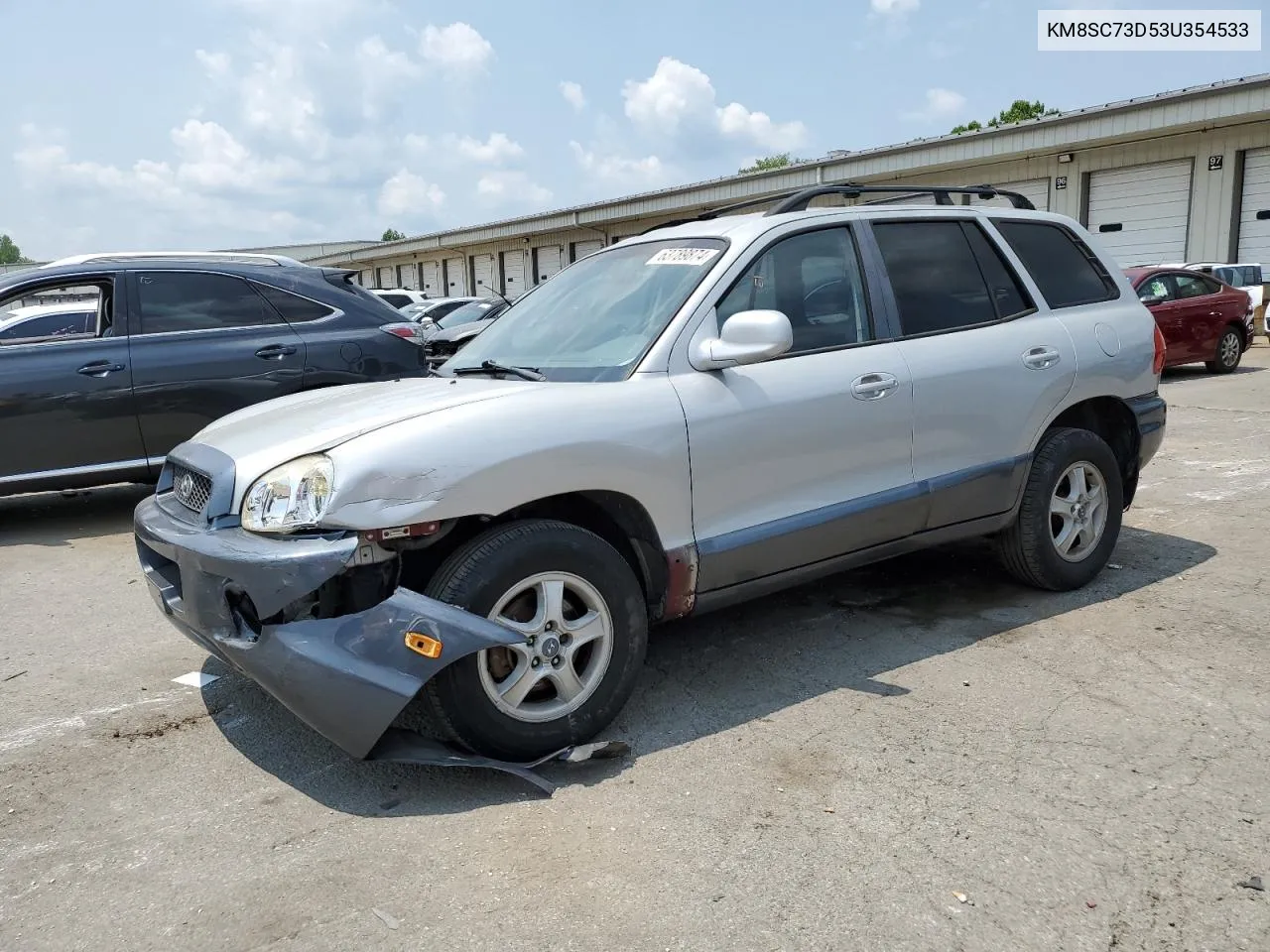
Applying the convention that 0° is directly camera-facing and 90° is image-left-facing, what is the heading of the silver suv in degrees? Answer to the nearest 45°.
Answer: approximately 45°

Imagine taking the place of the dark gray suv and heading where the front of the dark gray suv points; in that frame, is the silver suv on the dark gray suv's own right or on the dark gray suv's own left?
on the dark gray suv's own left

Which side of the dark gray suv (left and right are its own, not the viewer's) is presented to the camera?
left

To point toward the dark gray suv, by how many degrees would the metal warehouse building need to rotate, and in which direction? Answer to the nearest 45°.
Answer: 0° — it already faces it

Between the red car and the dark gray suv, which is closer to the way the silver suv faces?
the dark gray suv

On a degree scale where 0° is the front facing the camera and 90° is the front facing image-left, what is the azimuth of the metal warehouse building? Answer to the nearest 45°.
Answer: approximately 45°

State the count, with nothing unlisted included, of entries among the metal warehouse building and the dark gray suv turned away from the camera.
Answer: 0

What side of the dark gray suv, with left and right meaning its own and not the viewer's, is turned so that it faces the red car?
back
